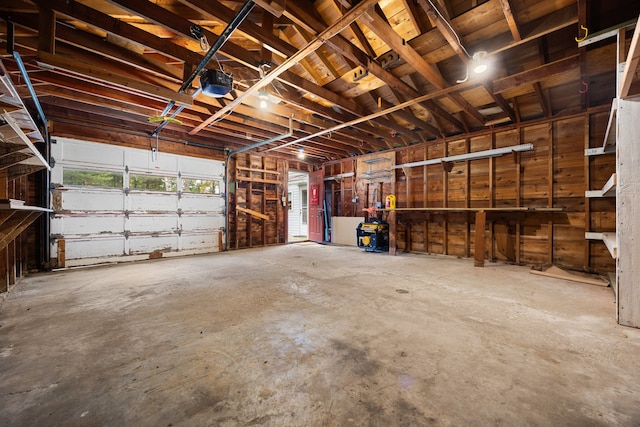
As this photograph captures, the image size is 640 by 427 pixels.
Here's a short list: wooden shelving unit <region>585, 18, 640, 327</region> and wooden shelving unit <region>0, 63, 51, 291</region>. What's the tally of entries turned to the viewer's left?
1

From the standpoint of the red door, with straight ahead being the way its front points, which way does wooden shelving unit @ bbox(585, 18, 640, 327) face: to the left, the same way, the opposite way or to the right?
to the right

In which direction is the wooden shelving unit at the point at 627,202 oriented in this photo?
to the viewer's left

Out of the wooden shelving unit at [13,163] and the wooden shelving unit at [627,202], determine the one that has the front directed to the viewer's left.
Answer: the wooden shelving unit at [627,202]

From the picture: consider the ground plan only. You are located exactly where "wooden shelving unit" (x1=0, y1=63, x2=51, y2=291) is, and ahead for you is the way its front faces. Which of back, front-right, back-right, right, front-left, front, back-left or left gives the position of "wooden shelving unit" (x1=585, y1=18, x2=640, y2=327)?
front-right

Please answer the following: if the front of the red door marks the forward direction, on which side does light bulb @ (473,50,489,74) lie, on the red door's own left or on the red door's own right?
on the red door's own left

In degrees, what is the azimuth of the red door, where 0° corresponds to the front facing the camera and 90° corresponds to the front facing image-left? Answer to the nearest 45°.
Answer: approximately 45°

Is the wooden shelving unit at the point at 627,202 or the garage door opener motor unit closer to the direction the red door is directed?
the garage door opener motor unit
